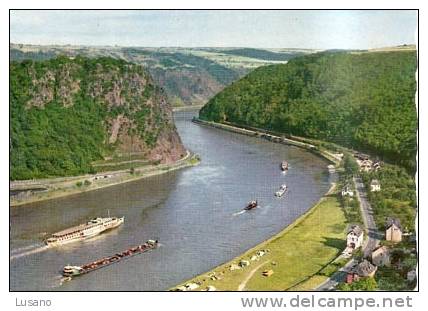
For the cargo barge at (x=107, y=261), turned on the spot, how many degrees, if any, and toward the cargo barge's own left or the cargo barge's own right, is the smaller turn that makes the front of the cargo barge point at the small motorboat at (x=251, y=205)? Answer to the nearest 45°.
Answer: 0° — it already faces it

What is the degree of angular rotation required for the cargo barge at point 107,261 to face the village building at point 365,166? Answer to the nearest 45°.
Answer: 0° — it already faces it

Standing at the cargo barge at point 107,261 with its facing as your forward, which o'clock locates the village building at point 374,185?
The village building is roughly at 1 o'clock from the cargo barge.

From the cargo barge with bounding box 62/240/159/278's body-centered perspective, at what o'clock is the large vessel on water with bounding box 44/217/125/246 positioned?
The large vessel on water is roughly at 10 o'clock from the cargo barge.

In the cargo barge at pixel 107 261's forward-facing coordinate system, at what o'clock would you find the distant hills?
The distant hills is roughly at 11 o'clock from the cargo barge.

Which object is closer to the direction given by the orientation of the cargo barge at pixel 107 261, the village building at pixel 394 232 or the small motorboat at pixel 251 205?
the small motorboat

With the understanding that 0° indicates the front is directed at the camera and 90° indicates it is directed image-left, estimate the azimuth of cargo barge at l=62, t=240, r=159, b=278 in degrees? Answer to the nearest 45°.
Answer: approximately 225°

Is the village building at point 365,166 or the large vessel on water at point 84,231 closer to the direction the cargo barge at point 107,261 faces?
the village building

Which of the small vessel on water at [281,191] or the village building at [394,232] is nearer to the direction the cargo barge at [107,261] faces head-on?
the small vessel on water

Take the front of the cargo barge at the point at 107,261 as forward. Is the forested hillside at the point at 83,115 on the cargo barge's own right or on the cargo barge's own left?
on the cargo barge's own left
